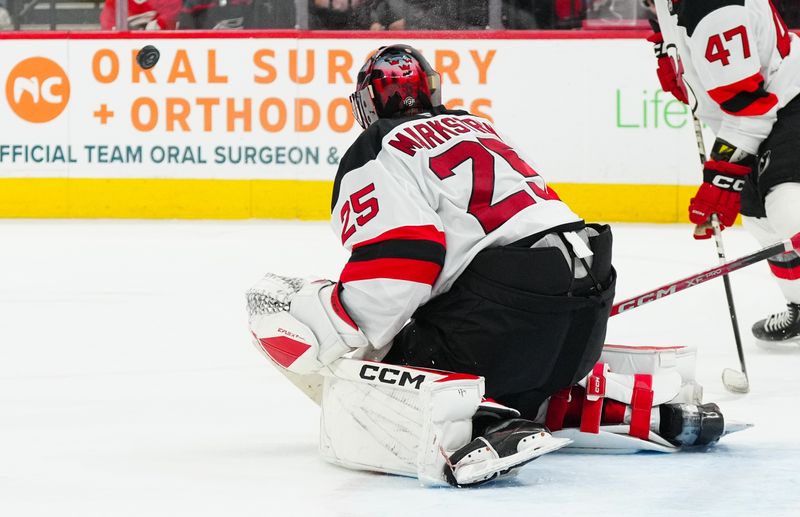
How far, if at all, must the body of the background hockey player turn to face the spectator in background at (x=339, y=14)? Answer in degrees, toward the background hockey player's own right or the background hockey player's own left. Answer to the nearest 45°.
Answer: approximately 45° to the background hockey player's own right

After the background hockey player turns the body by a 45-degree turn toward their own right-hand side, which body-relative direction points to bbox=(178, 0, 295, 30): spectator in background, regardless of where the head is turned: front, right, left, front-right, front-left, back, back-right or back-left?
front

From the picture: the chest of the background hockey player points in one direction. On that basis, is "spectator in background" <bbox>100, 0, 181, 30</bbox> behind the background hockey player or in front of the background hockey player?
in front
